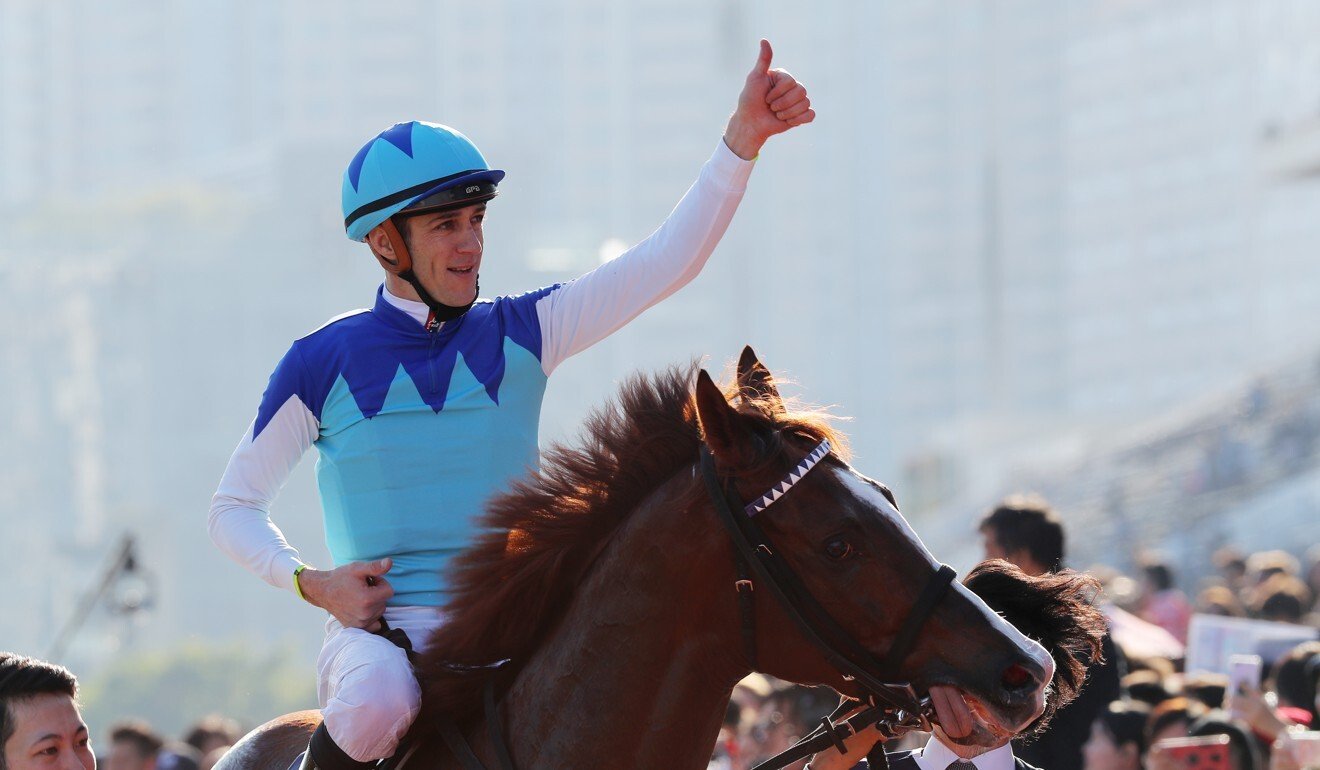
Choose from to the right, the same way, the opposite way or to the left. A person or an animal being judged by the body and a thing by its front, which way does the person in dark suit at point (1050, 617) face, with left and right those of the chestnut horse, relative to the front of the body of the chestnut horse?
to the right

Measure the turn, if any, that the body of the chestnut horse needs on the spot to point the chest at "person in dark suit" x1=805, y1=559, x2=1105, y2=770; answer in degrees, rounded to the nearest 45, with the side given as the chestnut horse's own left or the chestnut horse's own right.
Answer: approximately 45° to the chestnut horse's own left

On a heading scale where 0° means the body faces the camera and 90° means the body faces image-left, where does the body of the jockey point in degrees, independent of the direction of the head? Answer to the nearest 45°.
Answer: approximately 315°

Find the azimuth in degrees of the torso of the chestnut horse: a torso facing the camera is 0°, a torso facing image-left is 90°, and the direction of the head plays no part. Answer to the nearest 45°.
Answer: approximately 315°

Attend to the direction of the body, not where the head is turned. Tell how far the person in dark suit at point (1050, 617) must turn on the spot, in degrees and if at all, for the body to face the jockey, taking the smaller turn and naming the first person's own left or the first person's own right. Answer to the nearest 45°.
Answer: approximately 45° to the first person's own right
